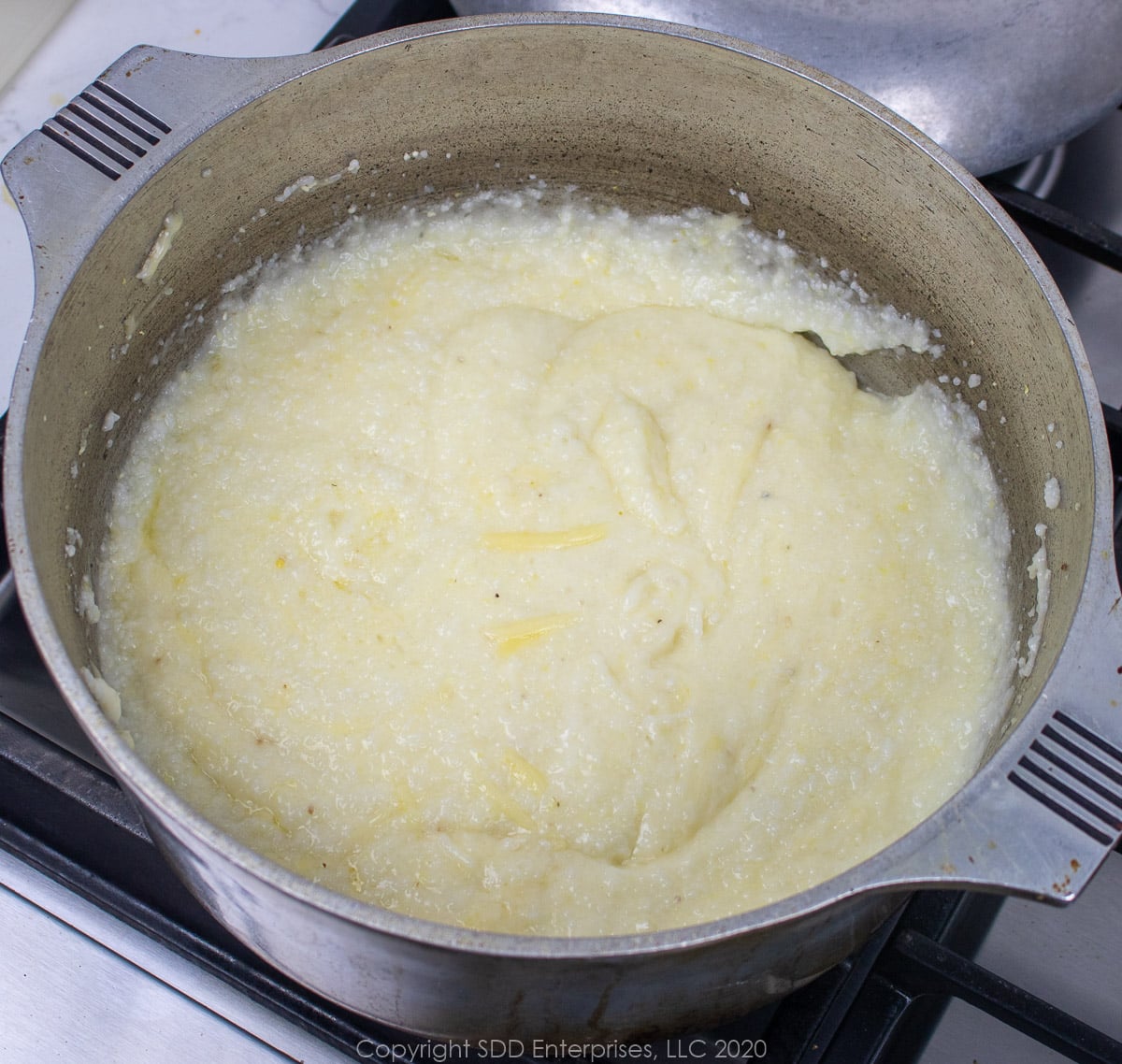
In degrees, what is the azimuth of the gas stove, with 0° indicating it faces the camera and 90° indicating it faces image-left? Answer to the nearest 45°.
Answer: approximately 45°
